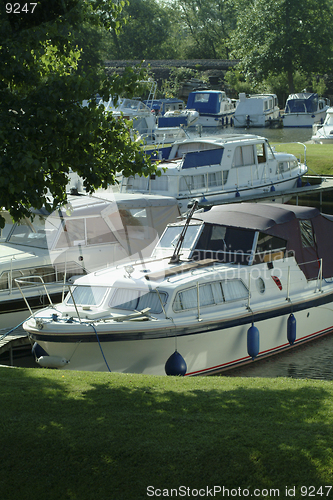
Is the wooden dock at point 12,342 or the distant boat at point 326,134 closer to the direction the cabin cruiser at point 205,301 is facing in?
the wooden dock

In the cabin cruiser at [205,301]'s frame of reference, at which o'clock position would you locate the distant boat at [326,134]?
The distant boat is roughly at 5 o'clock from the cabin cruiser.

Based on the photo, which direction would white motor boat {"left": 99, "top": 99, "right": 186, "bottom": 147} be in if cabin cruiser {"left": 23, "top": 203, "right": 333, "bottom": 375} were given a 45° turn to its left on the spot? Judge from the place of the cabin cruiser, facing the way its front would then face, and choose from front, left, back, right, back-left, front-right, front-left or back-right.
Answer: back

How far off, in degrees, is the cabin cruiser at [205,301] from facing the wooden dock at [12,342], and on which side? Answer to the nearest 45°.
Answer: approximately 45° to its right

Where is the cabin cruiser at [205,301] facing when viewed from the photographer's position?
facing the viewer and to the left of the viewer

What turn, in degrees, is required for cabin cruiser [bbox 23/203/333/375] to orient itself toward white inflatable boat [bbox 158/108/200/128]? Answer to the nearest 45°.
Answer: approximately 135° to its right

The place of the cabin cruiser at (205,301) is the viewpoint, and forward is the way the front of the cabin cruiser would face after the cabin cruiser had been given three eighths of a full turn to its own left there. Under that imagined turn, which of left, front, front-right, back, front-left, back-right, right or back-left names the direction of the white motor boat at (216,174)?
left

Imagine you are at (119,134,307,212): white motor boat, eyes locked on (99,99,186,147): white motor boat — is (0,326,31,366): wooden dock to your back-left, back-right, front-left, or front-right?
back-left

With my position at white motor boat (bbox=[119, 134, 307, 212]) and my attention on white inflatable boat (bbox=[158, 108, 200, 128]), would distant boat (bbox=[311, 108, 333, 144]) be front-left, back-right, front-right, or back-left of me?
front-right
